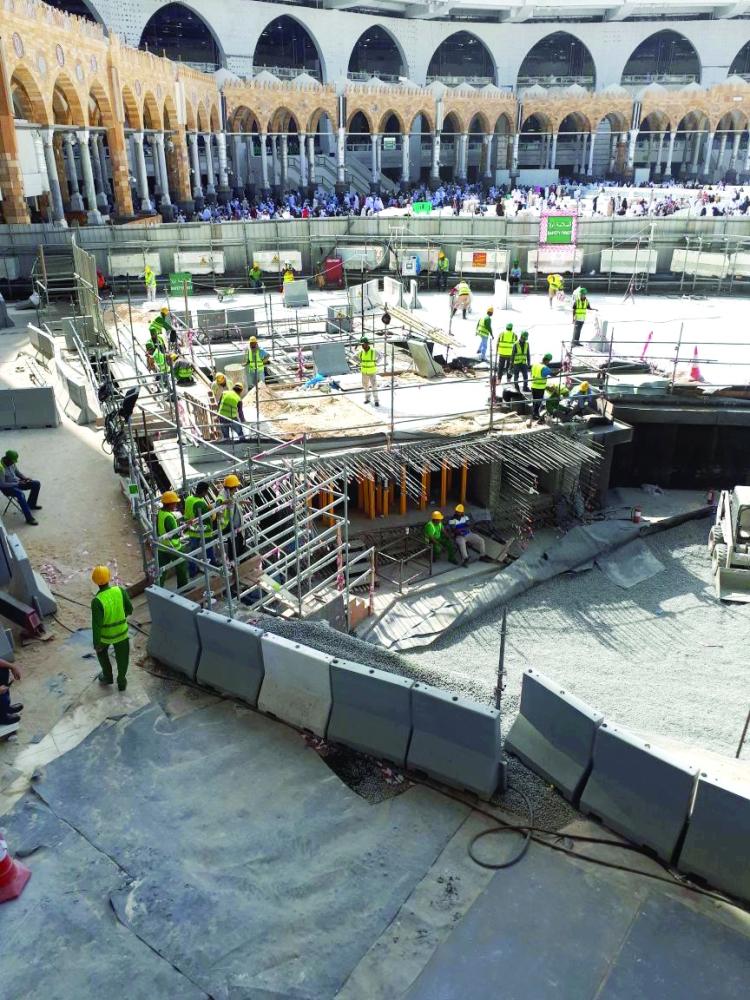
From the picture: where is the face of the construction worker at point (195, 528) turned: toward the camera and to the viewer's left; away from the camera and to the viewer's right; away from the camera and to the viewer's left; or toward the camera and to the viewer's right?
away from the camera and to the viewer's right

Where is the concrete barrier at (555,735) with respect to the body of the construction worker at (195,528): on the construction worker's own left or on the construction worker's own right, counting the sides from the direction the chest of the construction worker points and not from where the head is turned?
on the construction worker's own right

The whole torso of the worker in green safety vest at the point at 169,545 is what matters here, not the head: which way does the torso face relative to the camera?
to the viewer's right

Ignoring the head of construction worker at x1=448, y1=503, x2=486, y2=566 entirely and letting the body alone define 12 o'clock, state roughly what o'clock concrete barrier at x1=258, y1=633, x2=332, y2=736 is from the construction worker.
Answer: The concrete barrier is roughly at 2 o'clock from the construction worker.

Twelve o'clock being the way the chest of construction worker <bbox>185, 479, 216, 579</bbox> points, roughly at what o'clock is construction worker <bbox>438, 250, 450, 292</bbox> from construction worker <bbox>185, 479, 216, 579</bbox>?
construction worker <bbox>438, 250, 450, 292</bbox> is roughly at 10 o'clock from construction worker <bbox>185, 479, 216, 579</bbox>.

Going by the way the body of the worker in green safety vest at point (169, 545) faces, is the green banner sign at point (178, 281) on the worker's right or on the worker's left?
on the worker's left

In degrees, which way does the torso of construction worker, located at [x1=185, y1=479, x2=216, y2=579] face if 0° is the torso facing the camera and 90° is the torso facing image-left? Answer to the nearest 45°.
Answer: approximately 270°

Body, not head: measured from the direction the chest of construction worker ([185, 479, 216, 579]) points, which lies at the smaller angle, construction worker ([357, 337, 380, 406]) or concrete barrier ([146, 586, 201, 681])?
the construction worker

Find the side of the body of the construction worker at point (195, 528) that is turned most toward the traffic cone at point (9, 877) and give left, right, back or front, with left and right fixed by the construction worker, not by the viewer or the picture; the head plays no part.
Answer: right

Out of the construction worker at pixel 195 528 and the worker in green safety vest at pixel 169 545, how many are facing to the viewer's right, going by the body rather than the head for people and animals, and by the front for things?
2

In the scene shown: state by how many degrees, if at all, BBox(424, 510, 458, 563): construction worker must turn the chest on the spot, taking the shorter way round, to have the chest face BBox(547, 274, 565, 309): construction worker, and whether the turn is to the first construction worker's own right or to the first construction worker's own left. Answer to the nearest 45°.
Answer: approximately 135° to the first construction worker's own left
